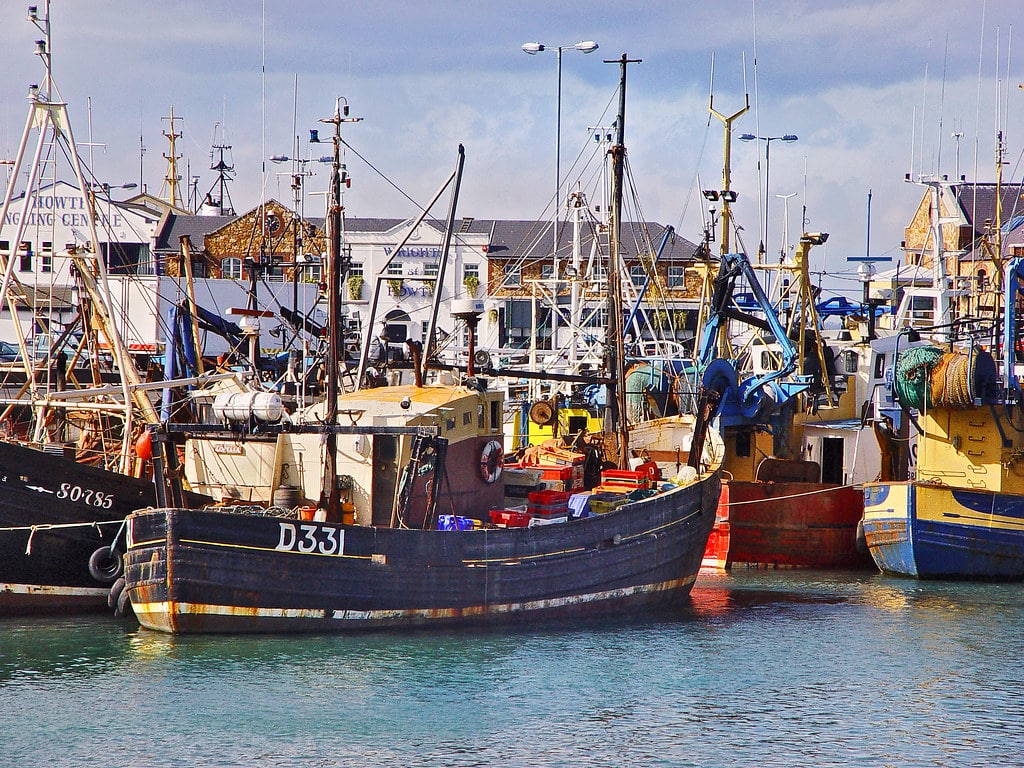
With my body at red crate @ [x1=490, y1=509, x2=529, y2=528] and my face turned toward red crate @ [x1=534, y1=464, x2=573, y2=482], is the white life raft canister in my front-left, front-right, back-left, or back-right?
back-left

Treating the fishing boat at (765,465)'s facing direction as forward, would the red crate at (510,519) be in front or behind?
behind

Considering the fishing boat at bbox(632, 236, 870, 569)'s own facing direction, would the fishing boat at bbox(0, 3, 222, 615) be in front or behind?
behind

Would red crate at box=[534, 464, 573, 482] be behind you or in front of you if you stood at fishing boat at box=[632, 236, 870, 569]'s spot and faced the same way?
behind
